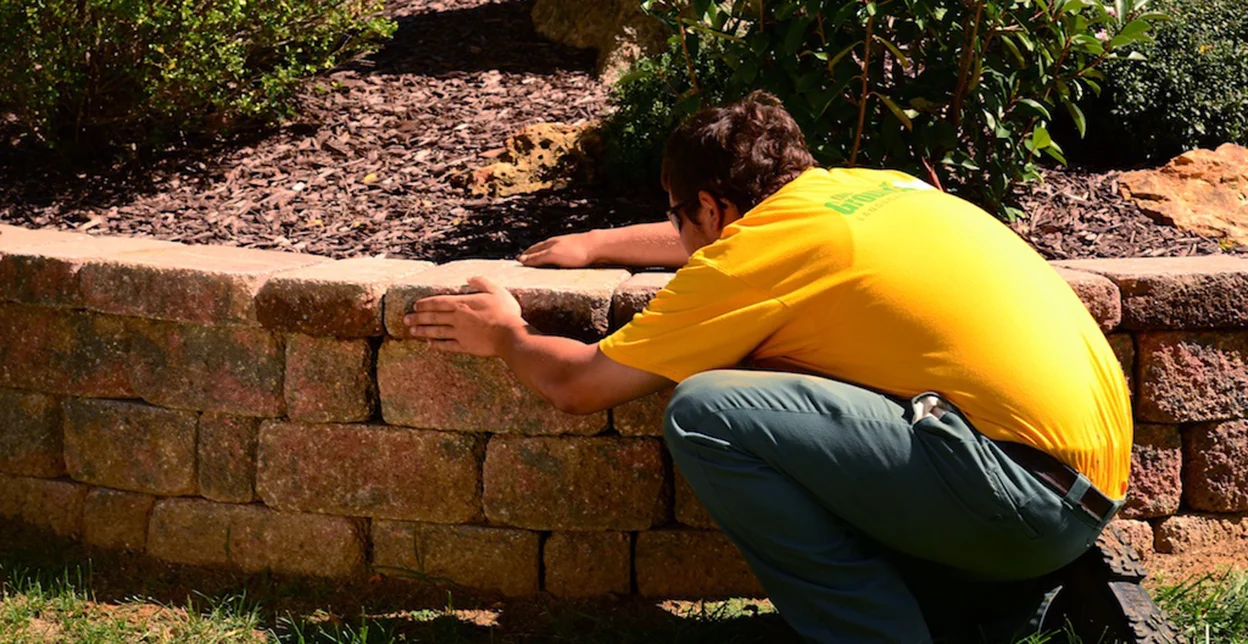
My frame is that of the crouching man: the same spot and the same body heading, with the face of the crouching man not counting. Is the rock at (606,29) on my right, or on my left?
on my right

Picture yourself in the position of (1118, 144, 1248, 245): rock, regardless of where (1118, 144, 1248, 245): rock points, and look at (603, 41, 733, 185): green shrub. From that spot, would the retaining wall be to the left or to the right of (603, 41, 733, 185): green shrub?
left

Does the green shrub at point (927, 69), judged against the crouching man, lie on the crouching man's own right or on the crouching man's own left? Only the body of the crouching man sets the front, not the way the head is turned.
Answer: on the crouching man's own right

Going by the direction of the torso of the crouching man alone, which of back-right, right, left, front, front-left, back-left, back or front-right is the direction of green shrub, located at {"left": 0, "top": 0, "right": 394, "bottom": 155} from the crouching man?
front-right

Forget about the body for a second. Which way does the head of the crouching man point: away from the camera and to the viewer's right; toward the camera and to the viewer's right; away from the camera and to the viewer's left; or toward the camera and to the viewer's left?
away from the camera and to the viewer's left

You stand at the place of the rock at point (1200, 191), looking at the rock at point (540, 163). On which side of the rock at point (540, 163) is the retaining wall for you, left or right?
left

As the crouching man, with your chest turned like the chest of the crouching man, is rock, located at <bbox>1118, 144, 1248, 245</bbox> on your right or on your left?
on your right

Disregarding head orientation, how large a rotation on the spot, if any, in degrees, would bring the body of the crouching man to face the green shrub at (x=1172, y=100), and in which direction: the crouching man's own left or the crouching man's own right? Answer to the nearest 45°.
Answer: approximately 135° to the crouching man's own right

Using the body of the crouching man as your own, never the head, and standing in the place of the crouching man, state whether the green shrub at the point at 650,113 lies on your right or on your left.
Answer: on your right

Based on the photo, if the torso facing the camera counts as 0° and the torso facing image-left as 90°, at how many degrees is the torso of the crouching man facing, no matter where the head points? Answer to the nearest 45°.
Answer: approximately 90°
